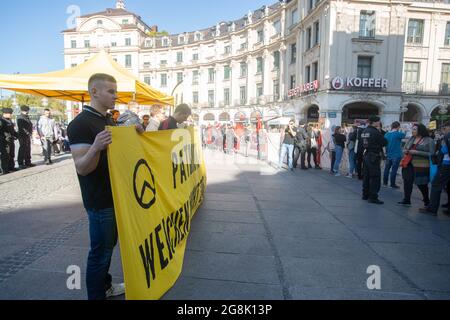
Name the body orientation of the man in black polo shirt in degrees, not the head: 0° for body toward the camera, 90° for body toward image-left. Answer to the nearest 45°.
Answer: approximately 270°

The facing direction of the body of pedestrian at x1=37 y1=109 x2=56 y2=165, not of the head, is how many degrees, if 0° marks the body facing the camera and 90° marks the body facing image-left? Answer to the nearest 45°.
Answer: approximately 0°

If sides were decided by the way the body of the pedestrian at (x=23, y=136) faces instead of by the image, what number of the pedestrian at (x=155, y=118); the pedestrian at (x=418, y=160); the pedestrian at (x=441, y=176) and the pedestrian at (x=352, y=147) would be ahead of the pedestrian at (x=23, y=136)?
4

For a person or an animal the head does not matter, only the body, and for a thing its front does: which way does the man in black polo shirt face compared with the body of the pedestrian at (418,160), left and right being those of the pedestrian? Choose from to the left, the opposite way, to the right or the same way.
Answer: the opposite way

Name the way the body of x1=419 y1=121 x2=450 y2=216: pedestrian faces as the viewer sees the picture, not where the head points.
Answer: to the viewer's left

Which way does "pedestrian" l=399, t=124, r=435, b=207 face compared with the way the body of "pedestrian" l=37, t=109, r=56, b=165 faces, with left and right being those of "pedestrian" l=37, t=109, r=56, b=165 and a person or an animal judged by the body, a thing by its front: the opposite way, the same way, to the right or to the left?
to the right
